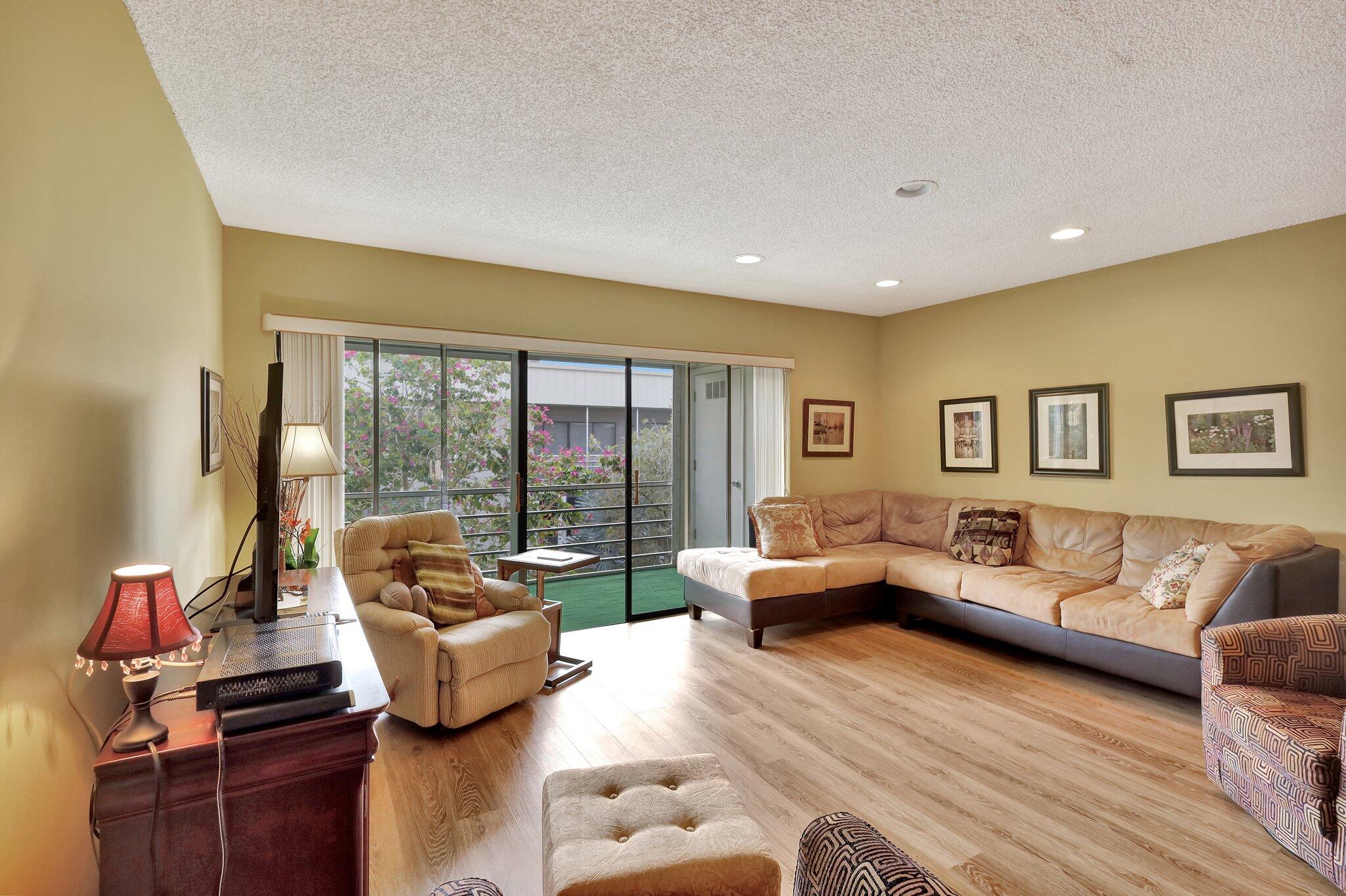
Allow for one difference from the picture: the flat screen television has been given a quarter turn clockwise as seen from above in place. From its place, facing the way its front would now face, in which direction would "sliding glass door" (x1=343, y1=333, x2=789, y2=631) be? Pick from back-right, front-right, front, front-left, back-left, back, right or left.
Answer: back-left

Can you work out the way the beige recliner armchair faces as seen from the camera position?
facing the viewer and to the right of the viewer

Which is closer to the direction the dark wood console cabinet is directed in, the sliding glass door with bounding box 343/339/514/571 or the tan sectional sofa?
the tan sectional sofa

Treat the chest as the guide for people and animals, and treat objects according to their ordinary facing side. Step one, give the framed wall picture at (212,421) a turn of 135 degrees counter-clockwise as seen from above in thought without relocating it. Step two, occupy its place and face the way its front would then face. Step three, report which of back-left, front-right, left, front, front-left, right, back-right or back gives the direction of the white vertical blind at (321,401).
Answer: right

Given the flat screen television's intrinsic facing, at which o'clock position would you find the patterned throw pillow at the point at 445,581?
The patterned throw pillow is roughly at 10 o'clock from the flat screen television.

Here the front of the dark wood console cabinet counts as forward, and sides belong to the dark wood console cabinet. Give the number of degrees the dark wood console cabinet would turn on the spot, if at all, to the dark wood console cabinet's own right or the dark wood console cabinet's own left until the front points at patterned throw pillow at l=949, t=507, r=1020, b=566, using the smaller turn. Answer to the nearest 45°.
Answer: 0° — it already faces it

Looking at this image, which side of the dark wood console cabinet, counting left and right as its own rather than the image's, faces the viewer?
right

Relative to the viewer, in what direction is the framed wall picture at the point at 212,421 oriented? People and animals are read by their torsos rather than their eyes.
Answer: to the viewer's right

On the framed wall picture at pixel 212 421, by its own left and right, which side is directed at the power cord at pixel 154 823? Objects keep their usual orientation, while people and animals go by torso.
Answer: right

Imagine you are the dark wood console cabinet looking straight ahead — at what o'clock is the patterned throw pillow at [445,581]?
The patterned throw pillow is roughly at 10 o'clock from the dark wood console cabinet.

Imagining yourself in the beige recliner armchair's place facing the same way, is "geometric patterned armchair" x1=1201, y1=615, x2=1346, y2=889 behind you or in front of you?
in front

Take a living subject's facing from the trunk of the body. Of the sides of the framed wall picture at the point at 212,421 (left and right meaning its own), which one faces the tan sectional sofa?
front

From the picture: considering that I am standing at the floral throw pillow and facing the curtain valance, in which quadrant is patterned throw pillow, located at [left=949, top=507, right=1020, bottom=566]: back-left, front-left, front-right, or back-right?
front-right

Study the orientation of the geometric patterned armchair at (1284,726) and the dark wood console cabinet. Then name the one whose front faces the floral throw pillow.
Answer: the dark wood console cabinet

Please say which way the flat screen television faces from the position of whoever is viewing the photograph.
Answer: facing to the right of the viewer
